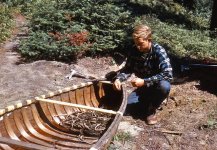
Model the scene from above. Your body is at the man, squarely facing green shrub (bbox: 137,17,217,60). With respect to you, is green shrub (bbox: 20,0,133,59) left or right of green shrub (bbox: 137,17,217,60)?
left

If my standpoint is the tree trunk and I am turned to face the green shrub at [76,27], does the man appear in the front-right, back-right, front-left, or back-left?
front-left

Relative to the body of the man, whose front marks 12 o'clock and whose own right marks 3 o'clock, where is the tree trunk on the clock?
The tree trunk is roughly at 5 o'clock from the man.

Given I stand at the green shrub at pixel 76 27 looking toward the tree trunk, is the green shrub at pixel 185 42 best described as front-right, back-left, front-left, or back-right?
front-right

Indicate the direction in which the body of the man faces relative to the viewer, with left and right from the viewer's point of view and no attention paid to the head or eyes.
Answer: facing the viewer and to the left of the viewer

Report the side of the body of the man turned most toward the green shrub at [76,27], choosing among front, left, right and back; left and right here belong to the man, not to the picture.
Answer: right

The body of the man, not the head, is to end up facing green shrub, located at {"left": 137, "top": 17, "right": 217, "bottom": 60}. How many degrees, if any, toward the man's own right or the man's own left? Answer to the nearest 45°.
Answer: approximately 135° to the man's own right
